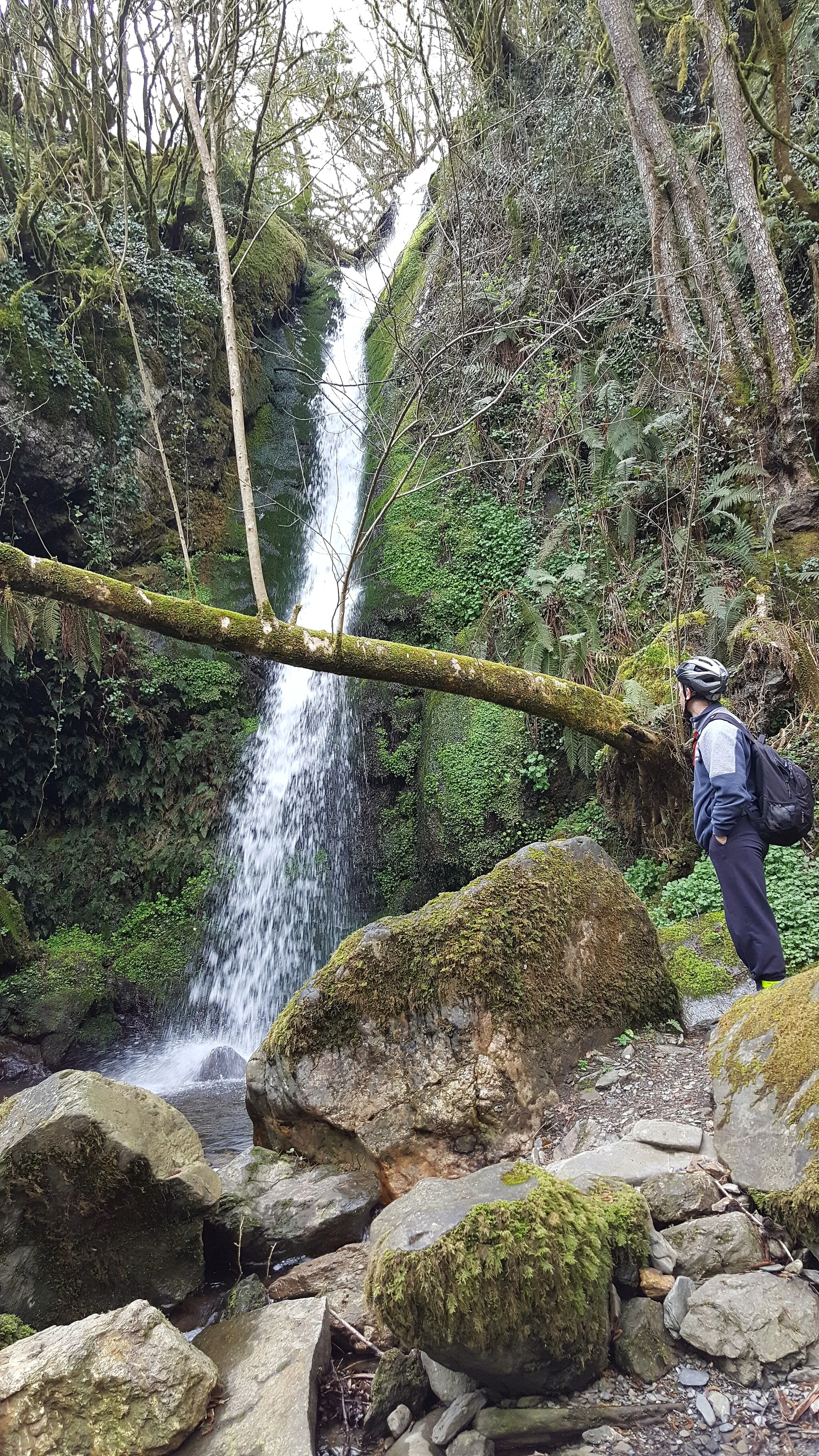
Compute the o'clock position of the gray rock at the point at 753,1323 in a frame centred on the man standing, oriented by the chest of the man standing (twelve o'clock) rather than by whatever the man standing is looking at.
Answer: The gray rock is roughly at 9 o'clock from the man standing.

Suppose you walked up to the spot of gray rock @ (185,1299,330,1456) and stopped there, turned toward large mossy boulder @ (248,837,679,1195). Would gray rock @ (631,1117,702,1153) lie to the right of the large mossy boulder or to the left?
right

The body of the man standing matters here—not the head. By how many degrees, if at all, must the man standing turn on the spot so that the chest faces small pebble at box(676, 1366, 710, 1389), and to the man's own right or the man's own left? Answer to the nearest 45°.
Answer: approximately 90° to the man's own left

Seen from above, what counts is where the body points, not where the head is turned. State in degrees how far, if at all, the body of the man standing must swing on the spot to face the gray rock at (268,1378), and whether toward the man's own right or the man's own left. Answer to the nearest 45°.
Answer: approximately 45° to the man's own left

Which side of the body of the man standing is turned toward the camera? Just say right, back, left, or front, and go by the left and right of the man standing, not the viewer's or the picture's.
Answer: left

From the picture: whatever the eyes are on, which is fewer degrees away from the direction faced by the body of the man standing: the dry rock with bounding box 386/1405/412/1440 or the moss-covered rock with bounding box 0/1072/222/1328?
the moss-covered rock

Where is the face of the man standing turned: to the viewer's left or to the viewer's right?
to the viewer's left

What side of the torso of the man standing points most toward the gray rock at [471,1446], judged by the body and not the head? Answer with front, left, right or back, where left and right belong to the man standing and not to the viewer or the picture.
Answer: left

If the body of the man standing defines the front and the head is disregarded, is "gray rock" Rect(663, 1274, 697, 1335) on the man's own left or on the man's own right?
on the man's own left

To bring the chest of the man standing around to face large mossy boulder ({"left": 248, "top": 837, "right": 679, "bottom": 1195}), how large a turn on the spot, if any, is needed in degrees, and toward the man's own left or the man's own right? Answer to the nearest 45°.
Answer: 0° — they already face it
